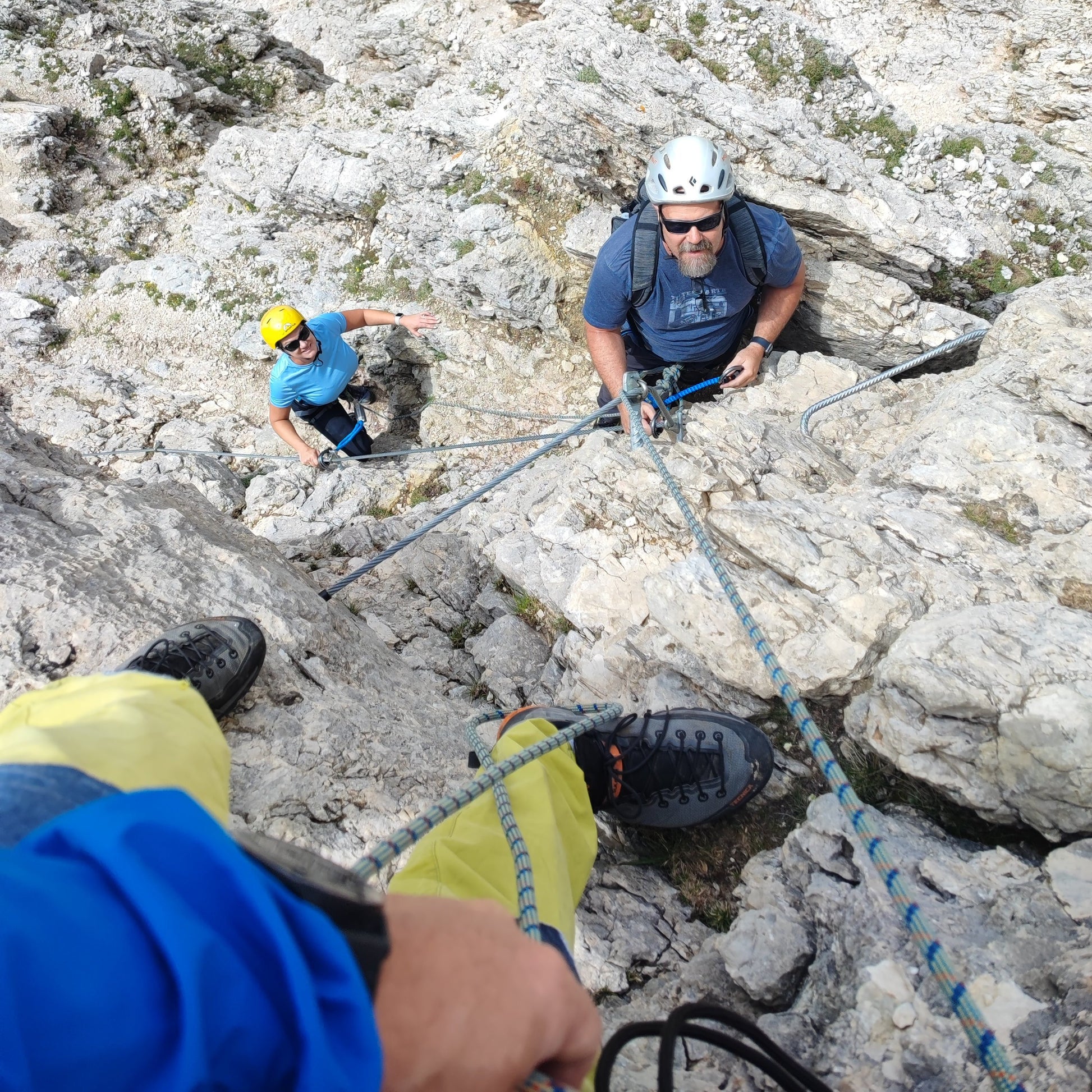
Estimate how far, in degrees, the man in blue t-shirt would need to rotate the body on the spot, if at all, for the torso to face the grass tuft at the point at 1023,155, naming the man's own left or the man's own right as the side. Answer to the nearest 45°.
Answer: approximately 135° to the man's own left

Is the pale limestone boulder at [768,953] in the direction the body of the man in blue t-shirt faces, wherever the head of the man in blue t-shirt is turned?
yes

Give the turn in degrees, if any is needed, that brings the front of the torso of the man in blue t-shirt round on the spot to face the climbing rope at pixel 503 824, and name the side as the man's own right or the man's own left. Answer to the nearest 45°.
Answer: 0° — they already face it

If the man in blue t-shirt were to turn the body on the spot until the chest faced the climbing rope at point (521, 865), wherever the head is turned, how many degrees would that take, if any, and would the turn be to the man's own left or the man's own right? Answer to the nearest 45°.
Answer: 0° — they already face it

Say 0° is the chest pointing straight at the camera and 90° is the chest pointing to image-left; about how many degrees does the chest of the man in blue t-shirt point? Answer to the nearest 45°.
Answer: approximately 0°

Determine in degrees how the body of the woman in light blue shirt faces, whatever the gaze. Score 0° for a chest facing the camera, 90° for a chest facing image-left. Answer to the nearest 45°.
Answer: approximately 315°

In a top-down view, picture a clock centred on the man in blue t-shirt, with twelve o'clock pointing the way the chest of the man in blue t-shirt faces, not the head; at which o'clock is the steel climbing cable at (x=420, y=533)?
The steel climbing cable is roughly at 1 o'clock from the man in blue t-shirt.
